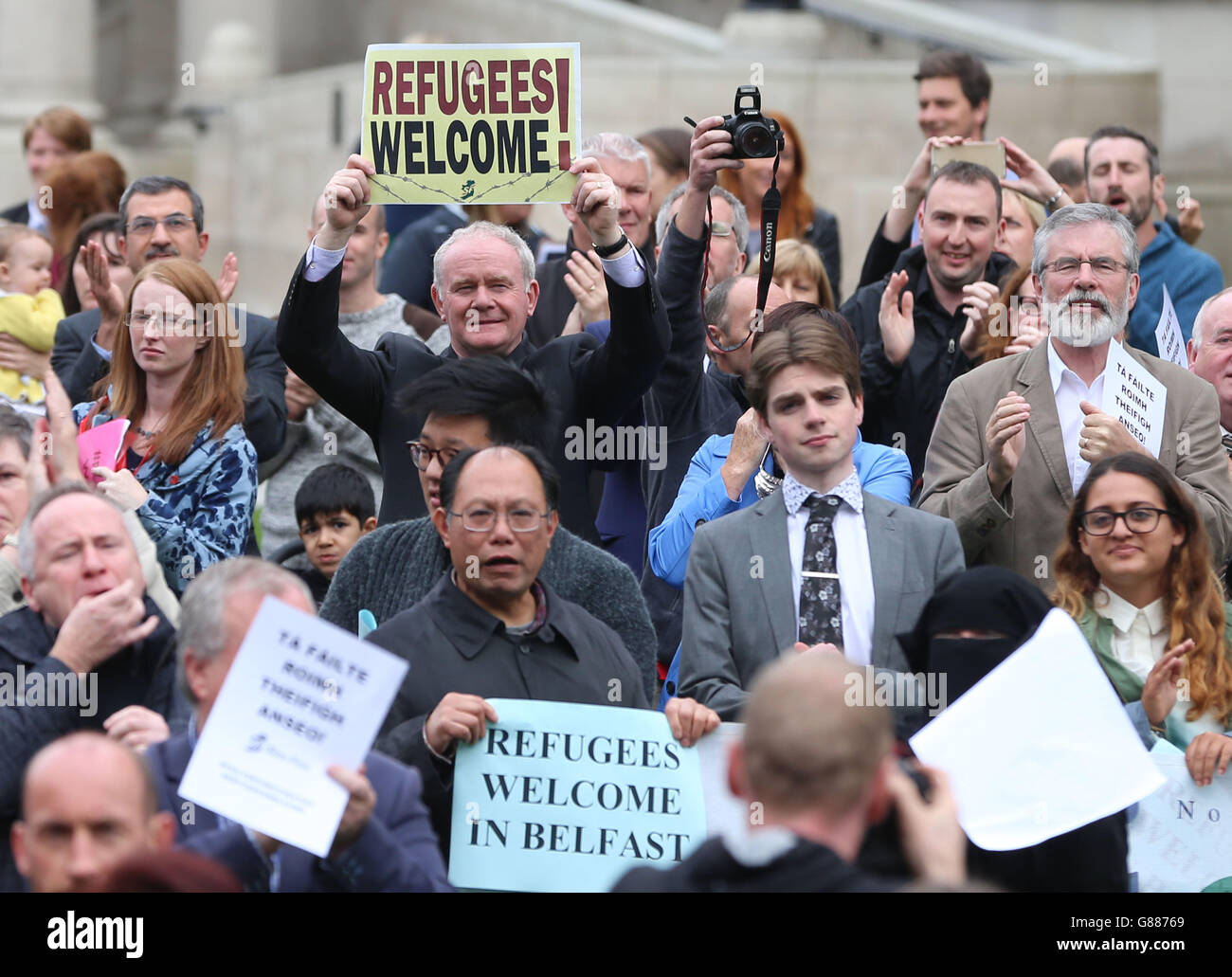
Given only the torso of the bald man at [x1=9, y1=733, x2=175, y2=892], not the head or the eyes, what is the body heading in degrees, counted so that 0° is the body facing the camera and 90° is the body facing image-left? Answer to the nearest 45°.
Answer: approximately 0°

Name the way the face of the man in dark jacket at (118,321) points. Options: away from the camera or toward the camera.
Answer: toward the camera

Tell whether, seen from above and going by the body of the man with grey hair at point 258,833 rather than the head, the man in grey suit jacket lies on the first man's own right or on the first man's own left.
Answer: on the first man's own left

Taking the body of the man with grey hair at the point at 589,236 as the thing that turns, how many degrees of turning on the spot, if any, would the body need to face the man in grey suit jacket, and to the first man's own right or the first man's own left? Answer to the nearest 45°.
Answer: approximately 45° to the first man's own left

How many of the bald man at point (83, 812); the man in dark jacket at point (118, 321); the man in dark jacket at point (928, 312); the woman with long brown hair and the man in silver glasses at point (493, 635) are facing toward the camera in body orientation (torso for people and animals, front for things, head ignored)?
5

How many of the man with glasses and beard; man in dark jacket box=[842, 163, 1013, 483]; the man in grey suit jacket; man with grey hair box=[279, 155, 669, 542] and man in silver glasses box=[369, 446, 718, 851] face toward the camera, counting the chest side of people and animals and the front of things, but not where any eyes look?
5

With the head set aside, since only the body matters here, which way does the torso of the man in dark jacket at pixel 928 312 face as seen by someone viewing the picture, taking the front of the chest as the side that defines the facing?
toward the camera

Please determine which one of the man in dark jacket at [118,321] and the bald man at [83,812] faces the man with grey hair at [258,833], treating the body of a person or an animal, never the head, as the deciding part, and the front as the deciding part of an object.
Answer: the man in dark jacket

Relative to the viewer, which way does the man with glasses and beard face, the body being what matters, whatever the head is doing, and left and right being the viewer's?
facing the viewer

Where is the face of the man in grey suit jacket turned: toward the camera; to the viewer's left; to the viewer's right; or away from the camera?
toward the camera

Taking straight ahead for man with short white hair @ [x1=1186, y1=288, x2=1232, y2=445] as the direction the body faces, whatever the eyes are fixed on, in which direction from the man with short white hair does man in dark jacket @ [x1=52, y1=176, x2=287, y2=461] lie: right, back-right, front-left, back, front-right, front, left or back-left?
back-right

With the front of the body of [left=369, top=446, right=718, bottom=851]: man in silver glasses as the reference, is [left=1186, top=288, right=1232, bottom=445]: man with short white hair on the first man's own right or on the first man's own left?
on the first man's own left

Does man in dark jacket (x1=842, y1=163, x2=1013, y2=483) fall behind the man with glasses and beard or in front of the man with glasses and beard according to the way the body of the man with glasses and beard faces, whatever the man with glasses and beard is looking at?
behind

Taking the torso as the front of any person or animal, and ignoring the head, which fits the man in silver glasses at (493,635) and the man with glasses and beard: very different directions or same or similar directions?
same or similar directions

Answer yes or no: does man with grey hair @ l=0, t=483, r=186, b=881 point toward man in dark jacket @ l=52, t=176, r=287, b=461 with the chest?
no

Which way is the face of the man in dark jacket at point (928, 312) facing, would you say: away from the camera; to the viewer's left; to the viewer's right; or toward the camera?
toward the camera

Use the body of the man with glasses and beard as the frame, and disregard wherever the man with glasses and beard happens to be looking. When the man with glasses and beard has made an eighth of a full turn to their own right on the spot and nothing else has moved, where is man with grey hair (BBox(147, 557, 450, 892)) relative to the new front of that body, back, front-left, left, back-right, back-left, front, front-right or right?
front

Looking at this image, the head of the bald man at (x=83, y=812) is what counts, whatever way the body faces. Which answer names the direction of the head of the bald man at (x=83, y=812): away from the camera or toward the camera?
toward the camera

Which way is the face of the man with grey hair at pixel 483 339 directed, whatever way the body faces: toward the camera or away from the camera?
toward the camera
